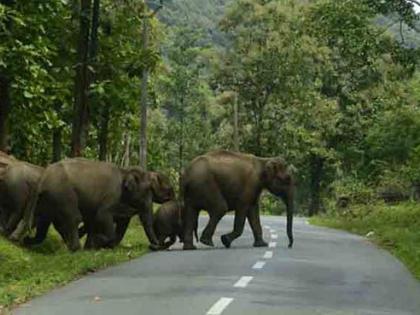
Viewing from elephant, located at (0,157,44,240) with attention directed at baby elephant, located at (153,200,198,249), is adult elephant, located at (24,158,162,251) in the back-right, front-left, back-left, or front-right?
front-right

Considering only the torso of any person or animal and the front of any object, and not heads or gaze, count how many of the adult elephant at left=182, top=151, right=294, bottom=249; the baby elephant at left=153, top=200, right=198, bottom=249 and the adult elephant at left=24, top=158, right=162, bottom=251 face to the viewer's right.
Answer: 3

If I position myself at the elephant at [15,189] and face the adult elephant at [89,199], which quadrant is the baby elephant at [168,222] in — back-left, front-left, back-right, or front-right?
front-left

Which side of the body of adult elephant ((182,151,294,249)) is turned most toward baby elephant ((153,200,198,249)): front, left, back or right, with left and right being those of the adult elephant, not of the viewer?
back

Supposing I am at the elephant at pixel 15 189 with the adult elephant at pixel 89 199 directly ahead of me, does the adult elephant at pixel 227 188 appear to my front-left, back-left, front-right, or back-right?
front-left

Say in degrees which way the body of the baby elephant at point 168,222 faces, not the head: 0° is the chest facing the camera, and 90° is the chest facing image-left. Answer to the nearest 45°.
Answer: approximately 270°

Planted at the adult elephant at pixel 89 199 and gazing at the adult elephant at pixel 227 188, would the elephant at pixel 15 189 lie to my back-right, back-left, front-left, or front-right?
back-left

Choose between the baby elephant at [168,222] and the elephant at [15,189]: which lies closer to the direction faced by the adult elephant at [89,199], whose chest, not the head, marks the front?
the baby elephant

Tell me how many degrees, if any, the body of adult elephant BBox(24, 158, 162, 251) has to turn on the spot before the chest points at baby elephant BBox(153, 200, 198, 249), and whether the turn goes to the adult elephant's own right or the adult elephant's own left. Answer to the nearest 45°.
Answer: approximately 45° to the adult elephant's own left

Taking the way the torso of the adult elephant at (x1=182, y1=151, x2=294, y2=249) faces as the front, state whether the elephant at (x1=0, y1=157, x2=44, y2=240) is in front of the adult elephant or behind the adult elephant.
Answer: behind

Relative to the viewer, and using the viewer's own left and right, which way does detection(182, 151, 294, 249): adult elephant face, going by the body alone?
facing to the right of the viewer

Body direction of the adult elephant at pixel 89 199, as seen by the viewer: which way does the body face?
to the viewer's right

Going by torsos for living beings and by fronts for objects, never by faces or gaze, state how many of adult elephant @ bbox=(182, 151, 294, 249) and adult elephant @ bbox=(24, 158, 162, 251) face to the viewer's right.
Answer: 2

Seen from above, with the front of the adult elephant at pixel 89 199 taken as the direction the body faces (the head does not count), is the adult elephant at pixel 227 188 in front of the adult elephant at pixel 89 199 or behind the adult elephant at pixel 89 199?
in front
